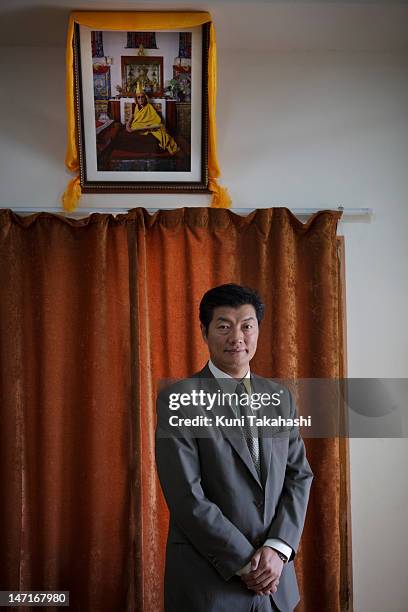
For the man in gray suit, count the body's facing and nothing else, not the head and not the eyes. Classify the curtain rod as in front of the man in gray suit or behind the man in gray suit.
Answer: behind

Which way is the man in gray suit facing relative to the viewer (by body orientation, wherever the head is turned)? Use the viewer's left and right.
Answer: facing the viewer and to the right of the viewer

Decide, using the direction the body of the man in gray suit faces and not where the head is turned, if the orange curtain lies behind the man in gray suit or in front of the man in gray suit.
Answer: behind

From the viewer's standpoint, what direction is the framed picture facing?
toward the camera

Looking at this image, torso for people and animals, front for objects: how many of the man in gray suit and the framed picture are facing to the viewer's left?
0

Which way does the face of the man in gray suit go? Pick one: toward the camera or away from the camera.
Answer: toward the camera
